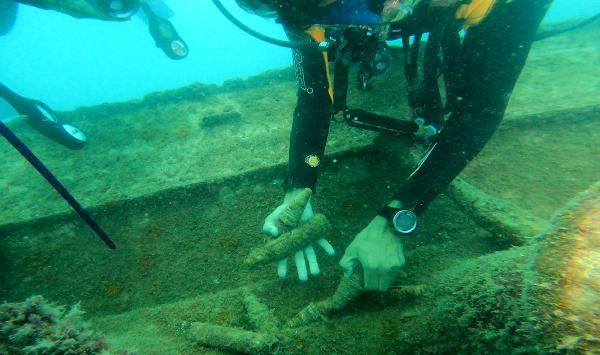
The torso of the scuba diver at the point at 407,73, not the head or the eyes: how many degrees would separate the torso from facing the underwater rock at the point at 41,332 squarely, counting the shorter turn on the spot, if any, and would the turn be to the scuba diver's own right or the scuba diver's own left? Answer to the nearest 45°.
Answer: approximately 45° to the scuba diver's own right

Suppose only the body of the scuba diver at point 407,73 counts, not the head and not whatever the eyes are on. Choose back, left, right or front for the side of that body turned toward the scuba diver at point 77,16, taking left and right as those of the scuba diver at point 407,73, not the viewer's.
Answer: right

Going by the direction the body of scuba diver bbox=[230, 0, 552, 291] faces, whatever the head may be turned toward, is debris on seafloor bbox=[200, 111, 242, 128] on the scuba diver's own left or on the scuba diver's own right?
on the scuba diver's own right

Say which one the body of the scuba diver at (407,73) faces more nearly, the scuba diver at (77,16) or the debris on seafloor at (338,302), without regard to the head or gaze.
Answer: the debris on seafloor

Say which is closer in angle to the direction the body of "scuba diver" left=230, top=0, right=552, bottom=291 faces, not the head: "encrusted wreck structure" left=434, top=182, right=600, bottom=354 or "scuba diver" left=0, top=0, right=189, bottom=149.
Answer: the encrusted wreck structure

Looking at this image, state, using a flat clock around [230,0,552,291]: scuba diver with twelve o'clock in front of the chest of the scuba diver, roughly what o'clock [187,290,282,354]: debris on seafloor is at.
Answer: The debris on seafloor is roughly at 1 o'clock from the scuba diver.

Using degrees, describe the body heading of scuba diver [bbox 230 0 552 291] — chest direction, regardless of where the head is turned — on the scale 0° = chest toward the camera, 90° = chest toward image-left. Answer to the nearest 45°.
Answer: approximately 0°
